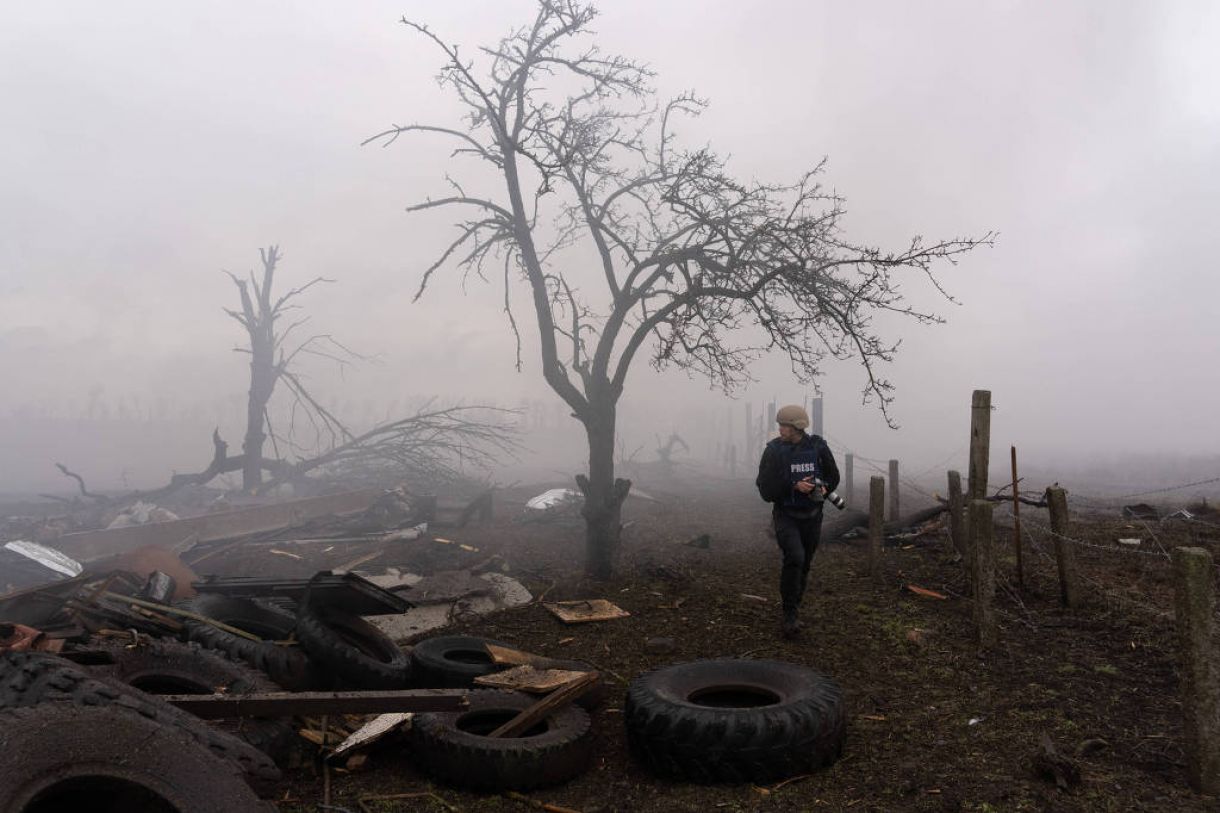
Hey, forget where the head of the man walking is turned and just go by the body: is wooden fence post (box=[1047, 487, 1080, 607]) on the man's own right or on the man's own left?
on the man's own left

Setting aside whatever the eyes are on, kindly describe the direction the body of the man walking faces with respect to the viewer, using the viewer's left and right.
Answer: facing the viewer

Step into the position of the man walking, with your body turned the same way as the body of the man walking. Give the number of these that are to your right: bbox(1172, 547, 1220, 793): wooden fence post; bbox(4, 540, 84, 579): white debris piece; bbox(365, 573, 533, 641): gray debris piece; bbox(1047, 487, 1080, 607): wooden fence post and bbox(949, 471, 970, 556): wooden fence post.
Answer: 2

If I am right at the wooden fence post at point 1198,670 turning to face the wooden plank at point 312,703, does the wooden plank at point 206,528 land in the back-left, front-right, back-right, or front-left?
front-right

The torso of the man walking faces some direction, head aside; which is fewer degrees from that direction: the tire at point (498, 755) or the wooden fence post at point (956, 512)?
the tire

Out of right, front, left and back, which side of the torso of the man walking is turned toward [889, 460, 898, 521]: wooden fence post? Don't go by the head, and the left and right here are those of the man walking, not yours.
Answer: back

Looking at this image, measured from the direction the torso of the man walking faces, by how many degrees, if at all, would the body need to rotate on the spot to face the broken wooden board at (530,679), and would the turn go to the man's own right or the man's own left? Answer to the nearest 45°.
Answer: approximately 45° to the man's own right

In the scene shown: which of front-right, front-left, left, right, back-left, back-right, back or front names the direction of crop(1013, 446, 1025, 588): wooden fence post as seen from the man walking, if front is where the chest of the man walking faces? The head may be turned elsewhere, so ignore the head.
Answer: back-left

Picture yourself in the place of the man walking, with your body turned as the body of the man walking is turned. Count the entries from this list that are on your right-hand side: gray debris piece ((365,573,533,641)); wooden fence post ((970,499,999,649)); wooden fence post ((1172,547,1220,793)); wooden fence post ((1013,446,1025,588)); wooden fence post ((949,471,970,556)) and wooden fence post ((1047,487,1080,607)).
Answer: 1

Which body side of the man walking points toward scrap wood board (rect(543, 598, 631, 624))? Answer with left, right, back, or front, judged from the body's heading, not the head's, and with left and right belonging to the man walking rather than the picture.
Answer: right

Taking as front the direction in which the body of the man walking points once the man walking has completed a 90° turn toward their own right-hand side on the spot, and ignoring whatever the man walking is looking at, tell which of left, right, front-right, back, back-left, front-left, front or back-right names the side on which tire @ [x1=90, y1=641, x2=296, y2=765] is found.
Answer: front-left

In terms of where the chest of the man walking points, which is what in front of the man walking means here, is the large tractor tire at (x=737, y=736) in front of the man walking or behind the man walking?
in front

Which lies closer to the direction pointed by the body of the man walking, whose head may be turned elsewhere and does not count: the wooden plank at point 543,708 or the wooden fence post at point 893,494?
the wooden plank

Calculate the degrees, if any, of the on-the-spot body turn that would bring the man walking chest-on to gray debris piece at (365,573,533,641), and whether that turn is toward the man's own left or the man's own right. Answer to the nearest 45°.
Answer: approximately 90° to the man's own right

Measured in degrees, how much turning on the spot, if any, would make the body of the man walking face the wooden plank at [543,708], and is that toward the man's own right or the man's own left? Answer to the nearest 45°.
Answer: approximately 45° to the man's own right

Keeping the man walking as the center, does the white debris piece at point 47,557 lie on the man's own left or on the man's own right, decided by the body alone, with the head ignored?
on the man's own right

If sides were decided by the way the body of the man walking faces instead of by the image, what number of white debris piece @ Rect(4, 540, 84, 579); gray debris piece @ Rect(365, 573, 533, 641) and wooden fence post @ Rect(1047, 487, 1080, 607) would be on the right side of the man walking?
2

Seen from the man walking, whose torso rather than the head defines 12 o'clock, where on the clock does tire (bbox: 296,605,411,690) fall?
The tire is roughly at 2 o'clock from the man walking.
